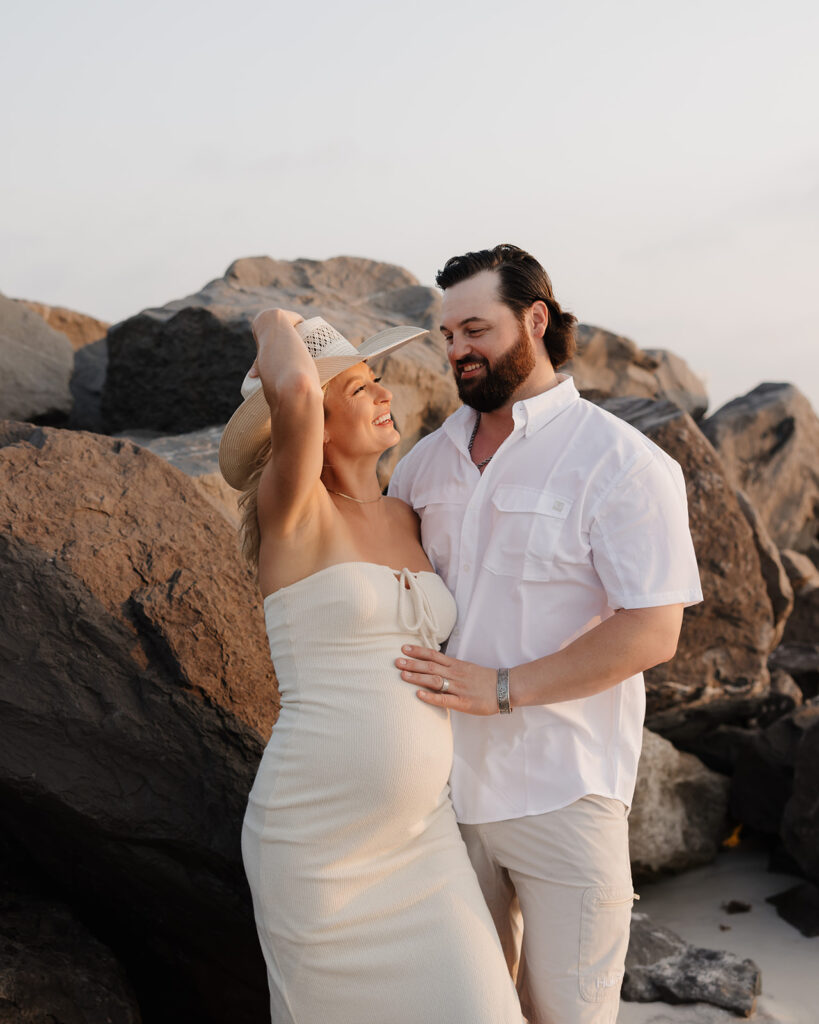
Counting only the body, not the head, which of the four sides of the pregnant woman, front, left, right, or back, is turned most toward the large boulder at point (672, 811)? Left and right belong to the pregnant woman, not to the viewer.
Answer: left

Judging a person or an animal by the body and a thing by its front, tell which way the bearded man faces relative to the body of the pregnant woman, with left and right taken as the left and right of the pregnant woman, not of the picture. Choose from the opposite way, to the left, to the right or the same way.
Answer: to the right

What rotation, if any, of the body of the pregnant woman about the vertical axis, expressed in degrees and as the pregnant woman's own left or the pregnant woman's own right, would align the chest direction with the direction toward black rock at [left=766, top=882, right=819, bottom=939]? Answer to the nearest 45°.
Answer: approximately 90° to the pregnant woman's own left

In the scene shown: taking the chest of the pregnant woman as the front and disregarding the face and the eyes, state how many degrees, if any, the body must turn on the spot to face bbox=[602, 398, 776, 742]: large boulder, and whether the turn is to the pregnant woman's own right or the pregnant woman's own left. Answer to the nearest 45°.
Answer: approximately 90° to the pregnant woman's own left

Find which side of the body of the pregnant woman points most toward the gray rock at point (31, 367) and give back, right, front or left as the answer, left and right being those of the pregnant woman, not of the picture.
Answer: back

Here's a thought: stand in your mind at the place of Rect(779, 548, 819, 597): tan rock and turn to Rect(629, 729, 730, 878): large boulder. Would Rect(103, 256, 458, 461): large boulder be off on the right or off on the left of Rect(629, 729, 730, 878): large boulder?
right

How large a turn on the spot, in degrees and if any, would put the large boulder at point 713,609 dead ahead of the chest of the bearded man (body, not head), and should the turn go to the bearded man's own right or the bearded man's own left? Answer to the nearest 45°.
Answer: approximately 135° to the bearded man's own right

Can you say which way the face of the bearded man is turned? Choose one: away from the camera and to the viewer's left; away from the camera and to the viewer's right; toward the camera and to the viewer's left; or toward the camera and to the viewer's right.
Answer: toward the camera and to the viewer's left

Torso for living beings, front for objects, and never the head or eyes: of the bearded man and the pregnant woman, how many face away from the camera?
0
